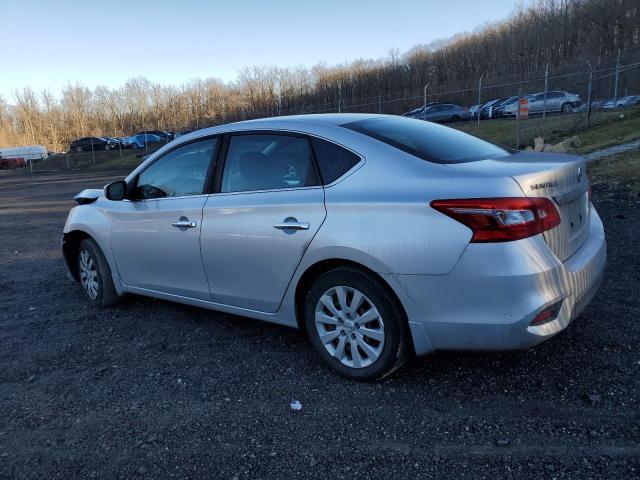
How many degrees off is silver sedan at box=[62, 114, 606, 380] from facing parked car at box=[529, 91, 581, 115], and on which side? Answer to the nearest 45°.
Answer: approximately 90° to its right

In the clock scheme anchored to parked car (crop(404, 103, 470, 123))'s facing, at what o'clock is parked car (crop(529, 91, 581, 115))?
parked car (crop(529, 91, 581, 115)) is roughly at 7 o'clock from parked car (crop(404, 103, 470, 123)).

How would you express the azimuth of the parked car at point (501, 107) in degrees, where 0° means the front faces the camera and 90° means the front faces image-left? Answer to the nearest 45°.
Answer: approximately 45°

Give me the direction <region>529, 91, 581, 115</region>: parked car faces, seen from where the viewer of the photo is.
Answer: facing to the left of the viewer

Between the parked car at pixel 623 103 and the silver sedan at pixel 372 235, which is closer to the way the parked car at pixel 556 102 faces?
the silver sedan

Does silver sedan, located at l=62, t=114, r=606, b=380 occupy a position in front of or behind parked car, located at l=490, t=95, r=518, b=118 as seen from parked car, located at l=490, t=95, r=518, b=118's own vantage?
in front

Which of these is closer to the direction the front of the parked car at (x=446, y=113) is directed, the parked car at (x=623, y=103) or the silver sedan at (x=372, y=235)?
the silver sedan

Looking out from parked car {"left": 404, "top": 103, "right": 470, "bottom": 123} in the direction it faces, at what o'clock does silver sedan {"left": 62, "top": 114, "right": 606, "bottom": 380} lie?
The silver sedan is roughly at 9 o'clock from the parked car.

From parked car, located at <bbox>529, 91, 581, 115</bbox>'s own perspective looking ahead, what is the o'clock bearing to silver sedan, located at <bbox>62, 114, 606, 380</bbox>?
The silver sedan is roughly at 9 o'clock from the parked car.

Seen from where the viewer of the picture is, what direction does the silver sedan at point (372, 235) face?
facing away from the viewer and to the left of the viewer

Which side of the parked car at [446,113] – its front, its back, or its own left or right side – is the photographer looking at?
left

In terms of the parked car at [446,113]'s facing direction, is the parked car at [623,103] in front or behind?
behind

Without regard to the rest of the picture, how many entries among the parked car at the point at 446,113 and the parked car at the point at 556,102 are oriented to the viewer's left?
2
